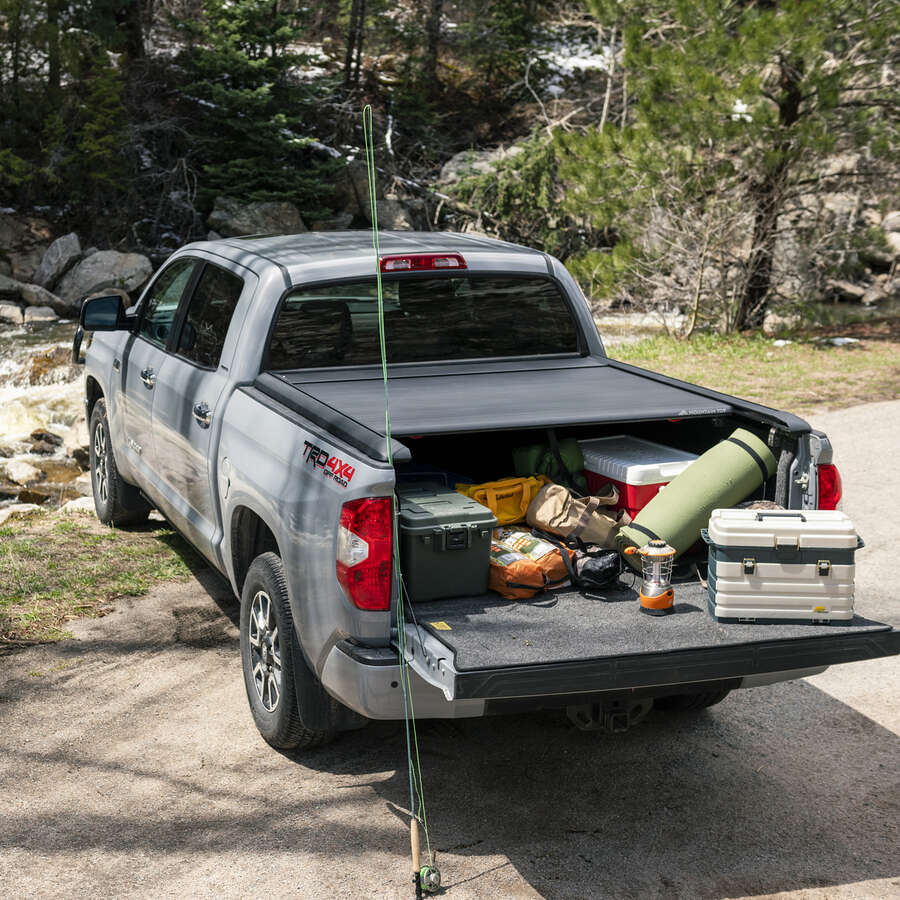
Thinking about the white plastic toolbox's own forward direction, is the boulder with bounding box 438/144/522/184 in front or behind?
behind

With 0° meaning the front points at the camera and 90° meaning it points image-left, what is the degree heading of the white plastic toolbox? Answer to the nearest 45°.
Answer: approximately 0°

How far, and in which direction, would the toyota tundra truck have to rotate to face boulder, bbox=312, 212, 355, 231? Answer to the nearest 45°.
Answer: approximately 45° to its right

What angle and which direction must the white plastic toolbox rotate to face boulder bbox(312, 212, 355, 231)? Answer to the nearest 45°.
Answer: approximately 135° to its right

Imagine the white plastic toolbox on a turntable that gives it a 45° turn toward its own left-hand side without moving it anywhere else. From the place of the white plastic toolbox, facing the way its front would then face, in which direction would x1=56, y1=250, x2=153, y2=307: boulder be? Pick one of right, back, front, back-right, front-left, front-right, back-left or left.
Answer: back

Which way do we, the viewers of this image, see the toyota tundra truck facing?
facing away from the viewer and to the left of the viewer

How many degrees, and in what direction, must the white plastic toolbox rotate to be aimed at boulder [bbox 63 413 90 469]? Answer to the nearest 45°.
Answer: approximately 135° to its right

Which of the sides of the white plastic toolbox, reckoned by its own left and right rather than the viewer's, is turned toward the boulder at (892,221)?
back

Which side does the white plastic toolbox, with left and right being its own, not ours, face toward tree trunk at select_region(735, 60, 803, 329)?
back

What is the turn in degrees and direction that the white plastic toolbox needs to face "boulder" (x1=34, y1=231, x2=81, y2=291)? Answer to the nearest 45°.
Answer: approximately 135° to its right

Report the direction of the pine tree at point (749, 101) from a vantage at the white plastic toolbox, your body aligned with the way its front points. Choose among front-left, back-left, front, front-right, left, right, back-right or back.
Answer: back

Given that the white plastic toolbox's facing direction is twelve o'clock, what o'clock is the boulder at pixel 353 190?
The boulder is roughly at 5 o'clock from the white plastic toolbox.

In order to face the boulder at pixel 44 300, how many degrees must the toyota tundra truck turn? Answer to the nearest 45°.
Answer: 0° — it already faces it

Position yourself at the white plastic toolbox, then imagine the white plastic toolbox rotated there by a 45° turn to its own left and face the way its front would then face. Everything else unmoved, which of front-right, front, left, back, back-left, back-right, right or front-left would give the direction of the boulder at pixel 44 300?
back

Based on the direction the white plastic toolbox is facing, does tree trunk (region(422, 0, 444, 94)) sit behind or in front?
behind
